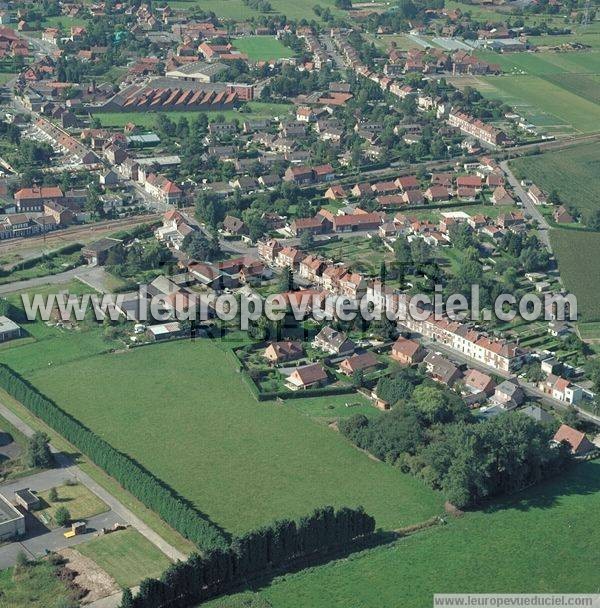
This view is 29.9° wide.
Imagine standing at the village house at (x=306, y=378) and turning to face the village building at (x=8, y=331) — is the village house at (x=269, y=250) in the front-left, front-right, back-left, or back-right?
front-right

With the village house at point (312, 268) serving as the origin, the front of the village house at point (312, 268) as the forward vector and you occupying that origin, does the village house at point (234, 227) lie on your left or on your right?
on your right

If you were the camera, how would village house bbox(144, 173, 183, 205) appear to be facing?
facing the viewer and to the left of the viewer

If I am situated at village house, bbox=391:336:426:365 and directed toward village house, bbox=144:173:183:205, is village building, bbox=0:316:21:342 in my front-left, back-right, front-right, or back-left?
front-left

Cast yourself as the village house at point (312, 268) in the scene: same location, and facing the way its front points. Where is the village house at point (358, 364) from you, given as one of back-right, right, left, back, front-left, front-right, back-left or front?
front-left

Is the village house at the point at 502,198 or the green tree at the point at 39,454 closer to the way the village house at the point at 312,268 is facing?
the green tree

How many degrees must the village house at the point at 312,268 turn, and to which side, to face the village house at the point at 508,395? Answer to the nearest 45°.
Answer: approximately 90° to its left

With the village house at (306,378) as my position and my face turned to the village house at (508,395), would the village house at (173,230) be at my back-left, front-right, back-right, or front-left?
back-left

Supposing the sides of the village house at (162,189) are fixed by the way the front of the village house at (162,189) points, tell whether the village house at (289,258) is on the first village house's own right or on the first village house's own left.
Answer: on the first village house's own left

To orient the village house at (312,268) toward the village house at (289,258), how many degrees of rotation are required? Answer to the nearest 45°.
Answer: approximately 90° to its right

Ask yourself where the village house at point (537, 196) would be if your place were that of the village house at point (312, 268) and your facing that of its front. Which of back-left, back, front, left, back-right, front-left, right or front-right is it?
back

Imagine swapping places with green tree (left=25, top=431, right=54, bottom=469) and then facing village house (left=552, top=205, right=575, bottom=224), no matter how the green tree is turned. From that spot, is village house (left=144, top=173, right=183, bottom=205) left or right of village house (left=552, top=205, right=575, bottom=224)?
left

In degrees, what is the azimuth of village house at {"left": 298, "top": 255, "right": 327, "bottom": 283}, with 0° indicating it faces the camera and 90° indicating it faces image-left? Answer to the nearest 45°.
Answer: approximately 45°

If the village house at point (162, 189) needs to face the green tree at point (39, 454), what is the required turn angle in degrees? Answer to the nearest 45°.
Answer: approximately 45° to its left

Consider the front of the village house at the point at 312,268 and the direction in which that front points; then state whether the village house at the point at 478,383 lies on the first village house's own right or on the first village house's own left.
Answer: on the first village house's own left

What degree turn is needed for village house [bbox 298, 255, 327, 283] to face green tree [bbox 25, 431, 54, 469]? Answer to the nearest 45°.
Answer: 0° — it already faces it

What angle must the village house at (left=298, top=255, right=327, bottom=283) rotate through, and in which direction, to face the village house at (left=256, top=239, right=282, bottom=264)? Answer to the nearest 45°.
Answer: approximately 90° to its right

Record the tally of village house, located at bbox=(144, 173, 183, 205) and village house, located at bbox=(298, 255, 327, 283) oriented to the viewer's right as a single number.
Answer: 0

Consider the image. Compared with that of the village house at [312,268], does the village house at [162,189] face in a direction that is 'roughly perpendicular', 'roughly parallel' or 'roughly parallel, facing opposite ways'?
roughly parallel
